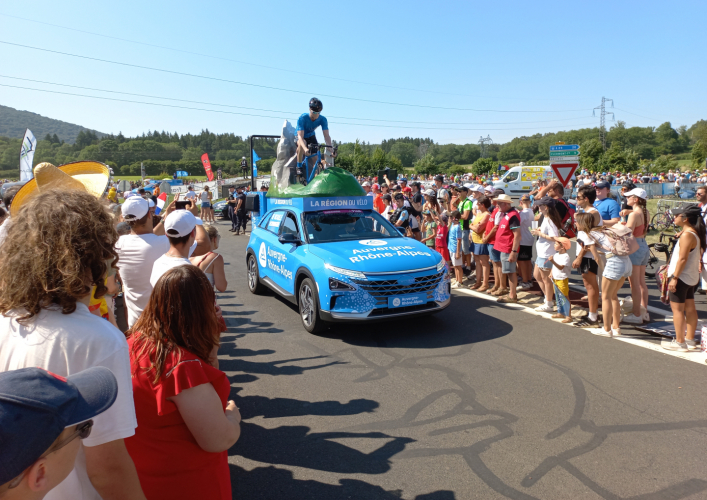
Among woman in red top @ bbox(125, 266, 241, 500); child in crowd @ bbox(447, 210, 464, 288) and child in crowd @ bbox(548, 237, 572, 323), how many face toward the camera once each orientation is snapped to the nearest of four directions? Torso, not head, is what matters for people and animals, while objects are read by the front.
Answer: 0

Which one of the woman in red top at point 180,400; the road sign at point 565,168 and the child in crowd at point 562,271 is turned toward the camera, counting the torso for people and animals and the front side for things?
the road sign

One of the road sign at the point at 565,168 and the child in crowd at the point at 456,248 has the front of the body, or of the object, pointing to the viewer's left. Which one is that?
the child in crowd

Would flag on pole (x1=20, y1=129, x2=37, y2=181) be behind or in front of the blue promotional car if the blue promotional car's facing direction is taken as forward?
behind

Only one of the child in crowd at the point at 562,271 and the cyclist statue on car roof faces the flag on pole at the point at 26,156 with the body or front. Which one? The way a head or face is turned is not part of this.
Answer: the child in crowd

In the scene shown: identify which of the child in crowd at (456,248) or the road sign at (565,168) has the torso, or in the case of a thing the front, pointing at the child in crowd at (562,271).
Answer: the road sign

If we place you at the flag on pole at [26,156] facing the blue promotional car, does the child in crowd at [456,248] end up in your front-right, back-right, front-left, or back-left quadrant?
front-left

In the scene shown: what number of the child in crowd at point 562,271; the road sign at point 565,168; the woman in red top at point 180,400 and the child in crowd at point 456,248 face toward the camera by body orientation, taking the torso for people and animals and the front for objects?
1

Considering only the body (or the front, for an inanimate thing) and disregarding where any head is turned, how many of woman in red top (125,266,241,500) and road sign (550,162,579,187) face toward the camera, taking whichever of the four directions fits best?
1

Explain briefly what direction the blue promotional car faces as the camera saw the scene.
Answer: facing the viewer and to the right of the viewer

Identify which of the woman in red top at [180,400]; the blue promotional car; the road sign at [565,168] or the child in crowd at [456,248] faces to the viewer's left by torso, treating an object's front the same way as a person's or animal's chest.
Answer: the child in crowd

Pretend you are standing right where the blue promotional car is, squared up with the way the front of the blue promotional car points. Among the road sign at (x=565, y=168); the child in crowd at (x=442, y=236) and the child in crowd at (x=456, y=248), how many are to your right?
0

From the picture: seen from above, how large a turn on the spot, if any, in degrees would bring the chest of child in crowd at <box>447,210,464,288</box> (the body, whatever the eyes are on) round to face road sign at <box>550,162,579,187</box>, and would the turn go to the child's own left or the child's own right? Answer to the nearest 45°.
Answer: approximately 180°

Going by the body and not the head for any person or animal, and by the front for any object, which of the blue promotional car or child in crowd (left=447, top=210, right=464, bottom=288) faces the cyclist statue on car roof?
the child in crowd

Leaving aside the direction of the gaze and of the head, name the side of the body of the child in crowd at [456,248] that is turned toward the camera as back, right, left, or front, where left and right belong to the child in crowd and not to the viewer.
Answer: left

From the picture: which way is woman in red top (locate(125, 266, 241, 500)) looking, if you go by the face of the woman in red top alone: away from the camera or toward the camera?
away from the camera

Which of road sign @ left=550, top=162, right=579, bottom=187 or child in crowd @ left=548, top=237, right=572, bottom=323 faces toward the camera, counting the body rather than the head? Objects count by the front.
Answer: the road sign

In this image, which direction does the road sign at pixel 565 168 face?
toward the camera

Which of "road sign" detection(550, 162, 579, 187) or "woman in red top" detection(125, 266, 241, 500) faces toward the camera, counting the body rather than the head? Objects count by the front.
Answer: the road sign

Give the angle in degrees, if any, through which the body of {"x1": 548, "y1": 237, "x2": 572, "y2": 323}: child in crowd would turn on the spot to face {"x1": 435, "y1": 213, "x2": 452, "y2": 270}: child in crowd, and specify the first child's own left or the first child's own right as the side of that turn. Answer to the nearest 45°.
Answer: approximately 45° to the first child's own right
